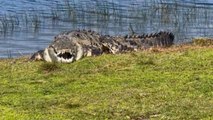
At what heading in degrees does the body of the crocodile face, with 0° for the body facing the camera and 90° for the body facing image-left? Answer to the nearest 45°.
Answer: approximately 45°
